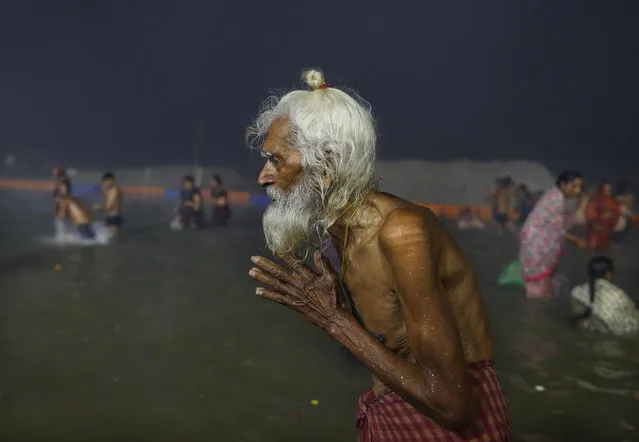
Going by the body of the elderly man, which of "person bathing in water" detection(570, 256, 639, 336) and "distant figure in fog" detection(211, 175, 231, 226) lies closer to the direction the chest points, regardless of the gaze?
the distant figure in fog

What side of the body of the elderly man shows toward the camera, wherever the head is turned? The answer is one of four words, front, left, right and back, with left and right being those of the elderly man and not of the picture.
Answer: left

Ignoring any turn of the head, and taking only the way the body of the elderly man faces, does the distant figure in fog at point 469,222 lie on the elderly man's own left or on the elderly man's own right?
on the elderly man's own right

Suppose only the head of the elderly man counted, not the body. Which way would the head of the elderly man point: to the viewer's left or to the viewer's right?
to the viewer's left

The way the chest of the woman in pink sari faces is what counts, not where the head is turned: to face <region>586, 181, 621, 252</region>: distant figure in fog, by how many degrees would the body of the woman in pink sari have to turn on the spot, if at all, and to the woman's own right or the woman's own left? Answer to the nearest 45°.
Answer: approximately 90° to the woman's own left

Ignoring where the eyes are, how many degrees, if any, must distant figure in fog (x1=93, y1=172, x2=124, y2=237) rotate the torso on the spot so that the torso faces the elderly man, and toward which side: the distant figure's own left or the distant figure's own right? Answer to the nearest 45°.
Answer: approximately 90° to the distant figure's own left

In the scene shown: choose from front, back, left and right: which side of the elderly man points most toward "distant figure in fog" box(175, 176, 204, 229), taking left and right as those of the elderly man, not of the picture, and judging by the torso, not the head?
right
